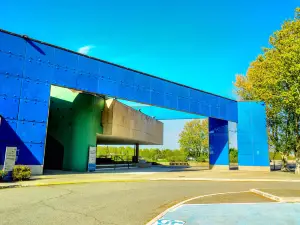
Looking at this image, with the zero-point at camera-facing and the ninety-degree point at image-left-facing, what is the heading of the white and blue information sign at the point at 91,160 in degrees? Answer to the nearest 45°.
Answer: approximately 0°

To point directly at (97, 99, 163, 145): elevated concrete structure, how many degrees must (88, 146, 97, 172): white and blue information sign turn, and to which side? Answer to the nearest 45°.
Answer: approximately 135° to its left

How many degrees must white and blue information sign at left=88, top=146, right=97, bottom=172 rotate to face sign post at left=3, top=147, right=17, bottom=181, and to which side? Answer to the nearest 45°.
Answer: approximately 45° to its right

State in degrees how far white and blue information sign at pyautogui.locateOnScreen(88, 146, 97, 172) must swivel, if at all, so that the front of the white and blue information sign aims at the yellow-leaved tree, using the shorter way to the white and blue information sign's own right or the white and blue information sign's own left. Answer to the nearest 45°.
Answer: approximately 90° to the white and blue information sign's own left

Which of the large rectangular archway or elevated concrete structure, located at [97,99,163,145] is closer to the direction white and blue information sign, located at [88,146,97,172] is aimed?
the large rectangular archway
